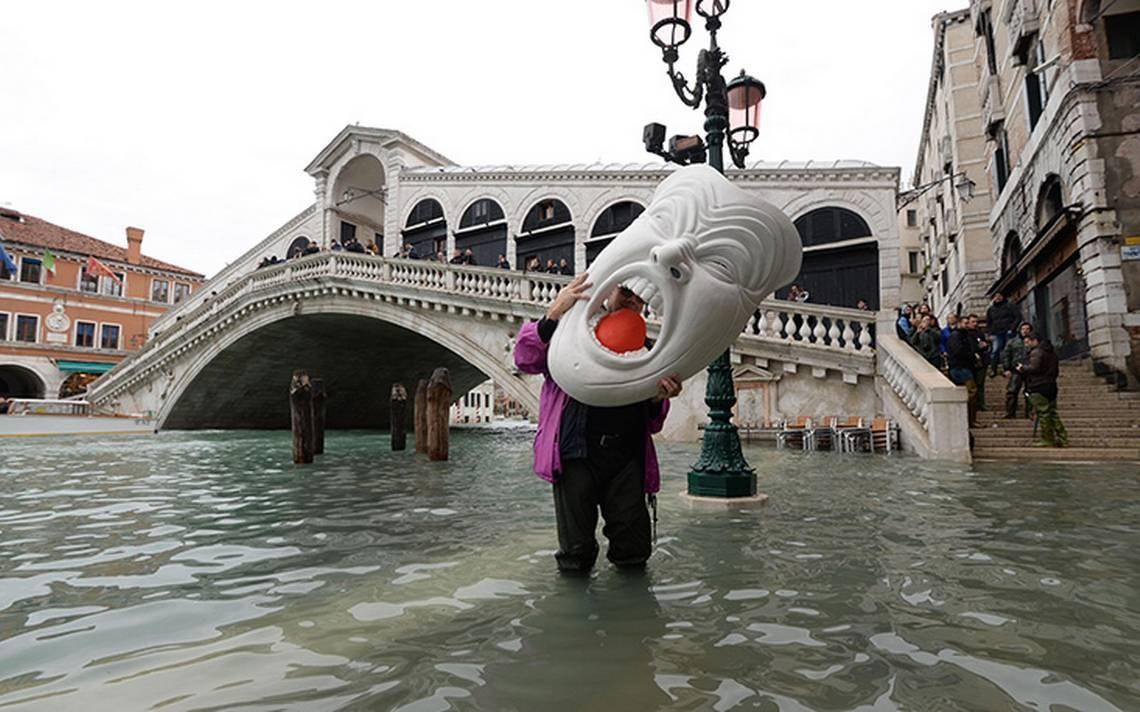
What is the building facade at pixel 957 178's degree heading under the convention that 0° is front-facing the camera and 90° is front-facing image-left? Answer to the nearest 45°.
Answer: approximately 90°

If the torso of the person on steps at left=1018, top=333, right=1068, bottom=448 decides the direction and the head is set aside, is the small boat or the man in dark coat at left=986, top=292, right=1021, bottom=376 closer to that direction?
the small boat

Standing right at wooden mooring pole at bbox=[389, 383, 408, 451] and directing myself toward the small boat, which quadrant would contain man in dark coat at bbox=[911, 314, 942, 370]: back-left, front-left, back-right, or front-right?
back-right

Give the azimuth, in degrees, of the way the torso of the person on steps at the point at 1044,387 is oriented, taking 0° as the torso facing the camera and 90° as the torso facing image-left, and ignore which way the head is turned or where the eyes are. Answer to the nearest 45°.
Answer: approximately 90°

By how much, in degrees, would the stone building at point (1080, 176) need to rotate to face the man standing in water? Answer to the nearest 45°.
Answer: approximately 90° to its left

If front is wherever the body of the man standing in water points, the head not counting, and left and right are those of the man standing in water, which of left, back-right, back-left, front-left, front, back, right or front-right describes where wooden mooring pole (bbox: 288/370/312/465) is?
back-right

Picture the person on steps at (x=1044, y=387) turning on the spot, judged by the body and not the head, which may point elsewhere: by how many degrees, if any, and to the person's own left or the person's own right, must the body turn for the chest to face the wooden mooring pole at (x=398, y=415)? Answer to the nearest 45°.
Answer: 0° — they already face it

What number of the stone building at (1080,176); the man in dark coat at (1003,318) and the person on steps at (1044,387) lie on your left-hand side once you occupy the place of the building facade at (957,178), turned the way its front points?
3

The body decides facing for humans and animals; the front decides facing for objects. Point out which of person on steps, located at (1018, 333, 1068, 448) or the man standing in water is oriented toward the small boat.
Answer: the person on steps
